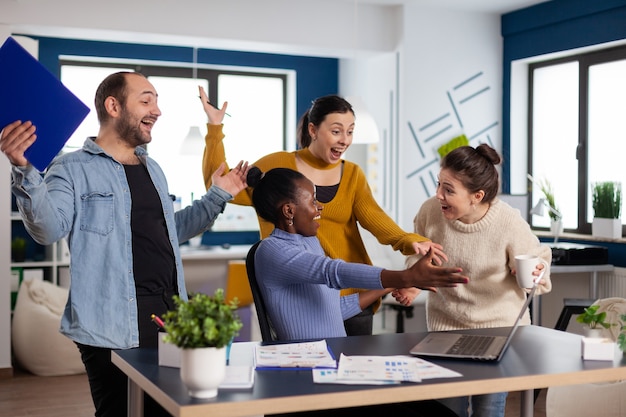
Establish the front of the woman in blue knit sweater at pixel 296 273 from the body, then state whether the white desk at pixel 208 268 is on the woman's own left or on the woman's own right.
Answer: on the woman's own left

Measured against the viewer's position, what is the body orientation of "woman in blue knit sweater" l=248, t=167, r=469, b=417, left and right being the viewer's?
facing to the right of the viewer

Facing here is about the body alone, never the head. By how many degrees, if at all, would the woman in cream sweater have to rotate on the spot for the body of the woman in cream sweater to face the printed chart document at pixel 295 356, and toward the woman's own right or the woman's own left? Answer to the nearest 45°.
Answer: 0° — they already face it

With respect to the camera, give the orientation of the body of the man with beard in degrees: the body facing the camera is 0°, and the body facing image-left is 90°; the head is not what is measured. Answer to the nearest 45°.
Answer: approximately 315°

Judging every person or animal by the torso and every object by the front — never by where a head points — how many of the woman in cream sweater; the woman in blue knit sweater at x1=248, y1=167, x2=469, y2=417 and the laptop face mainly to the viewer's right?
1

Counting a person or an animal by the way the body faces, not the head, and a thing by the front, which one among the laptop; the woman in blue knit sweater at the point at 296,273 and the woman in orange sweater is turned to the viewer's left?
the laptop

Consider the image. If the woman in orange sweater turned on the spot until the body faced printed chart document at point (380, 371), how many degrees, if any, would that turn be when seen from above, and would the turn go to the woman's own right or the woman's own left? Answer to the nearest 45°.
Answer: approximately 45° to the woman's own right

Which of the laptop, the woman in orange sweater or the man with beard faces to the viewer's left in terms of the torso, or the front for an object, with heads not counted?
the laptop

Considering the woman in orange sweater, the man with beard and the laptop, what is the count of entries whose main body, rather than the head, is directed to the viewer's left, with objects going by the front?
1

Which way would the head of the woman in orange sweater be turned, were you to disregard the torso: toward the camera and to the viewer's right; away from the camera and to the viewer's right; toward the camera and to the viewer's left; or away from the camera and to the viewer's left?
toward the camera and to the viewer's right

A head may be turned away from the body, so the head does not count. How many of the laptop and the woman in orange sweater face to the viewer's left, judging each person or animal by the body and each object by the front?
1

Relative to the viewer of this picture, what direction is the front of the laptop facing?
facing to the left of the viewer

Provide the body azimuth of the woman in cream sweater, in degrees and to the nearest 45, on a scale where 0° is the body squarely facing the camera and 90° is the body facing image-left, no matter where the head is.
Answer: approximately 45°

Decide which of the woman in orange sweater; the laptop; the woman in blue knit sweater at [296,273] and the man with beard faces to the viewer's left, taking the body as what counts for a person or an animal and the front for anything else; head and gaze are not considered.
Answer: the laptop
